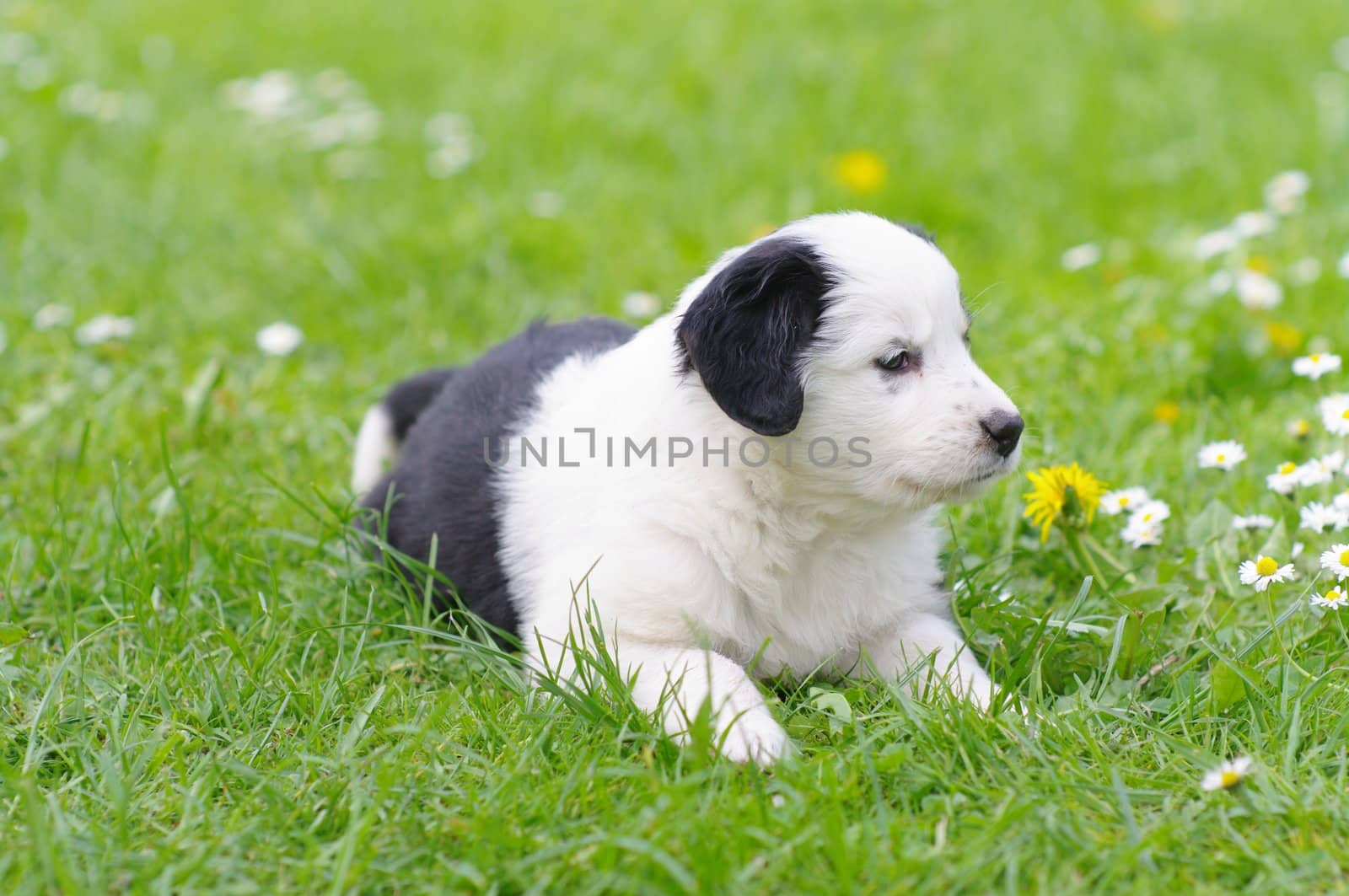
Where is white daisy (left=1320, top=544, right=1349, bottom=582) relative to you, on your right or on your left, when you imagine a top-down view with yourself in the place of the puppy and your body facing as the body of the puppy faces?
on your left

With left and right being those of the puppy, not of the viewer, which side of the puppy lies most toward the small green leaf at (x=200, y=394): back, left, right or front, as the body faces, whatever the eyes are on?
back

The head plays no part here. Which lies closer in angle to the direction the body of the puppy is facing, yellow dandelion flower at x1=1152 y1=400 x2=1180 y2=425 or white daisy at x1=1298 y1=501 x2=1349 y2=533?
the white daisy

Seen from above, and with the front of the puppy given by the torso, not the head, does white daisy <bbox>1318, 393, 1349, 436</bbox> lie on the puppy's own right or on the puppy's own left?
on the puppy's own left

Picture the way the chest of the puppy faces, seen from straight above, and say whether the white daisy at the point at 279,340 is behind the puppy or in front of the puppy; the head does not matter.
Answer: behind

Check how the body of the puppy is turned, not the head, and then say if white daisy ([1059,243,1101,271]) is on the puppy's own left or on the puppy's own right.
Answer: on the puppy's own left

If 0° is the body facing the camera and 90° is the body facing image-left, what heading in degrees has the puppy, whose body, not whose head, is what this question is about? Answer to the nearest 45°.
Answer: approximately 315°

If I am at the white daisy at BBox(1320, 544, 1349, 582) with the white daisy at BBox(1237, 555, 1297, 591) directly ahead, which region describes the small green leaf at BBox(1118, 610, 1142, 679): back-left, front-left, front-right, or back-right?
front-left

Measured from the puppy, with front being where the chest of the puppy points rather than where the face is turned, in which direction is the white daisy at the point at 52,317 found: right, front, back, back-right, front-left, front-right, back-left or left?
back

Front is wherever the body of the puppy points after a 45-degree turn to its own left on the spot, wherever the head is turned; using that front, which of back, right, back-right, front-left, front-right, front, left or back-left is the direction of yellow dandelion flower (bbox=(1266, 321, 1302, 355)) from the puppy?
front-left

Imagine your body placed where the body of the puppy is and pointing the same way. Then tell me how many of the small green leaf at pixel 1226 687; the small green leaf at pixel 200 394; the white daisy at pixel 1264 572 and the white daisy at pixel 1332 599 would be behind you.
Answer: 1

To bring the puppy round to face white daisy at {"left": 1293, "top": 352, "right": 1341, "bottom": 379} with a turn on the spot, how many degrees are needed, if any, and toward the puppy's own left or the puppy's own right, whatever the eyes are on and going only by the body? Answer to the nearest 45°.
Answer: approximately 90° to the puppy's own left

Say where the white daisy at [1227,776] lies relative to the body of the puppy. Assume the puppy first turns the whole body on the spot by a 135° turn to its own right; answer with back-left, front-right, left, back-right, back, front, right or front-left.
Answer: back-left

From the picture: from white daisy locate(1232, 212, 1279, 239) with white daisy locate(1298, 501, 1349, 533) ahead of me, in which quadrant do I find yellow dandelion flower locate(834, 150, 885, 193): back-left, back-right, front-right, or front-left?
back-right

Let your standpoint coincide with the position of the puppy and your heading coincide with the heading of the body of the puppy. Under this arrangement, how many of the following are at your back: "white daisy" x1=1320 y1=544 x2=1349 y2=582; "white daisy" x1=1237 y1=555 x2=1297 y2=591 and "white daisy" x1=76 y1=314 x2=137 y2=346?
1

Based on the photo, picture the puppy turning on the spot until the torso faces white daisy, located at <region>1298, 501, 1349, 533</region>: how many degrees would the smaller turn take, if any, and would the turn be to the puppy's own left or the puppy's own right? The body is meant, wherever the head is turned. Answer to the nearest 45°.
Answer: approximately 45° to the puppy's own left
